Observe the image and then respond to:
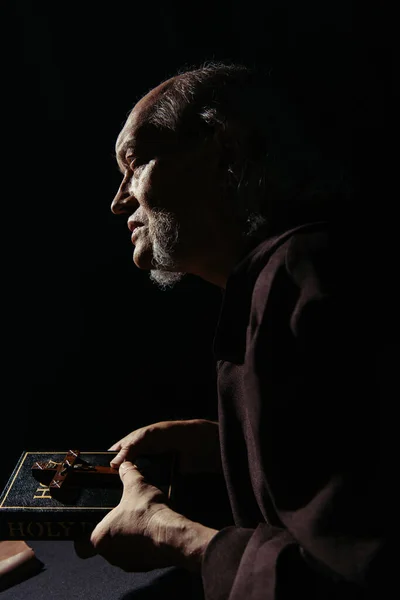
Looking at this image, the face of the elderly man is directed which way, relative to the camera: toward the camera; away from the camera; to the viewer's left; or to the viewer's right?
to the viewer's left

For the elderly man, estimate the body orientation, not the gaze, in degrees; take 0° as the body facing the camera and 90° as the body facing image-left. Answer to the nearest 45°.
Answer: approximately 90°
